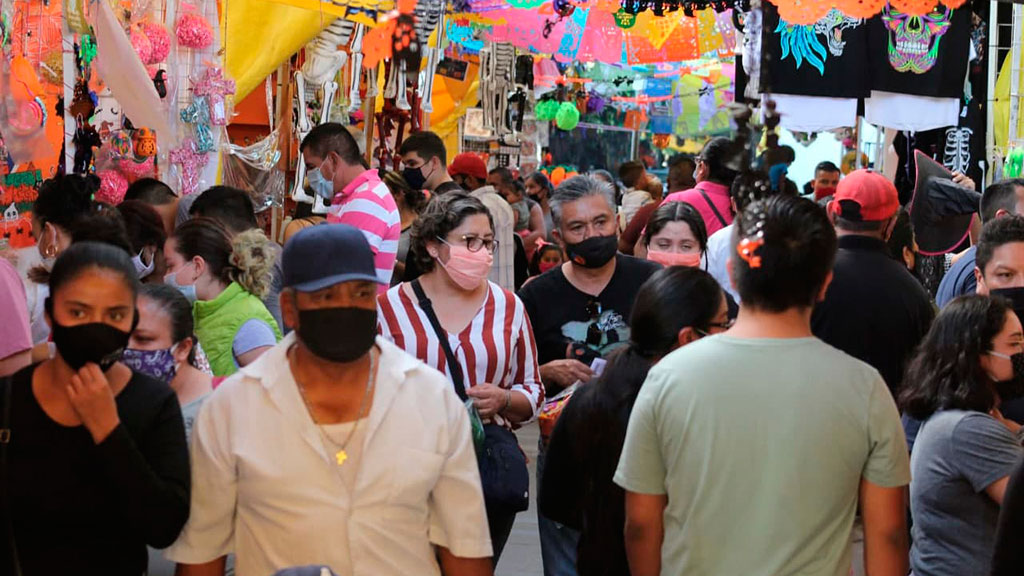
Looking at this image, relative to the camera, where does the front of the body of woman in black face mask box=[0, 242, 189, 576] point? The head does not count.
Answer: toward the camera

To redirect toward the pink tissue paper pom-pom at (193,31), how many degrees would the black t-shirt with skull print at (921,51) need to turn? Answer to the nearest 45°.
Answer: approximately 45° to its right

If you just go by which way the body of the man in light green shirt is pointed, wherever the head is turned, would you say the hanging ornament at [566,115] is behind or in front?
in front

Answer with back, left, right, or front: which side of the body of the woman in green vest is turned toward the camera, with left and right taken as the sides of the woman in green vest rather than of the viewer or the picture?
left

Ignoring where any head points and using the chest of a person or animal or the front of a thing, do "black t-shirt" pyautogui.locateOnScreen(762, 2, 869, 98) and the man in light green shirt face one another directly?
yes

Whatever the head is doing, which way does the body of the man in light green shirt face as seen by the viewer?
away from the camera

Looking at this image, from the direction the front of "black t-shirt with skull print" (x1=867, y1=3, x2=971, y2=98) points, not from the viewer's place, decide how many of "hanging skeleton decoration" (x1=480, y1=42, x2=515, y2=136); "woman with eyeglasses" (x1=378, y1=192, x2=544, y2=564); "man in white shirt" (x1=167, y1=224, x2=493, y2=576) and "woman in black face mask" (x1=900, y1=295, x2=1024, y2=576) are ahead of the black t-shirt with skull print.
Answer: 3

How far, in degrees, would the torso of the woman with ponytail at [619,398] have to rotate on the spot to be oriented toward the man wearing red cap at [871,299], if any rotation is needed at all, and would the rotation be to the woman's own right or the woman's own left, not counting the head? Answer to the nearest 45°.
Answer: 0° — they already face them

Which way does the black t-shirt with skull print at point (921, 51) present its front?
toward the camera

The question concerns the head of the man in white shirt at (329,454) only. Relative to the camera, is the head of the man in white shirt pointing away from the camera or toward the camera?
toward the camera

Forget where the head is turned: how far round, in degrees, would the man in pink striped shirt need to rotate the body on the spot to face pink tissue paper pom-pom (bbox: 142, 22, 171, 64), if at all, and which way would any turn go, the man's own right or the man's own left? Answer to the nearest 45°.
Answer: approximately 45° to the man's own right

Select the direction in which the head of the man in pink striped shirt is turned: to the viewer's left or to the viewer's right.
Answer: to the viewer's left

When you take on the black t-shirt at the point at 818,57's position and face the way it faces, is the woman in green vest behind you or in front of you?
in front

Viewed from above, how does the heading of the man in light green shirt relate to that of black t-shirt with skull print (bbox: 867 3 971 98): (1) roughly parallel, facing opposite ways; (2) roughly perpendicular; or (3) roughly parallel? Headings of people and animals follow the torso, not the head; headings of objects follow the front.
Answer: roughly parallel, facing opposite ways

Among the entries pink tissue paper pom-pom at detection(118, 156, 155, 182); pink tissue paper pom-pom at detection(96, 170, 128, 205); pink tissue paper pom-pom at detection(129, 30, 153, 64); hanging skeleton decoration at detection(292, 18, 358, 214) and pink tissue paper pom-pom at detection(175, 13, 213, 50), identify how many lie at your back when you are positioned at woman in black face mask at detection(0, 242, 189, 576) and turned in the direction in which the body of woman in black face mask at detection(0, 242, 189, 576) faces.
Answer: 5

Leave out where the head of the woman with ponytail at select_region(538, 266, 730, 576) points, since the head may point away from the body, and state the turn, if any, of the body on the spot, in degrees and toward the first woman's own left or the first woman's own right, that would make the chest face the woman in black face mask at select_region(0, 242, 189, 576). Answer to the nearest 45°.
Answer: approximately 180°
